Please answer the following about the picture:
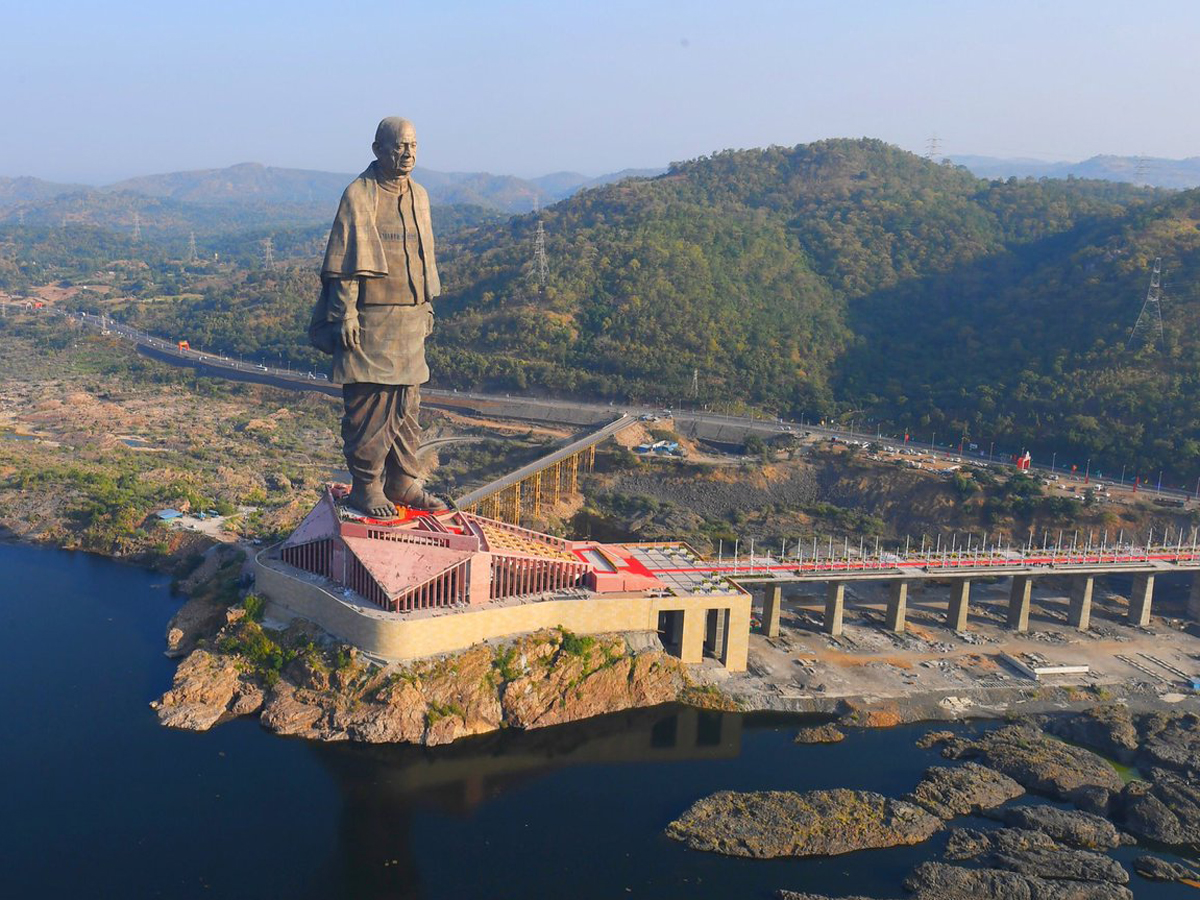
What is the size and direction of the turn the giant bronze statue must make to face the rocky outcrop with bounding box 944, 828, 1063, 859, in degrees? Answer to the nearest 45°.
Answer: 0° — it already faces it

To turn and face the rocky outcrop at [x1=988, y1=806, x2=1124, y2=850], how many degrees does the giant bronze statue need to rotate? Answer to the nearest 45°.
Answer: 0° — it already faces it

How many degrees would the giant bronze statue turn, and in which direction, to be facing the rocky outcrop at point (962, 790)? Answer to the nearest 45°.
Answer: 0° — it already faces it

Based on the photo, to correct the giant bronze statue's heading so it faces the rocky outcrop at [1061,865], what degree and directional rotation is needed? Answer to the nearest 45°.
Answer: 0° — it already faces it

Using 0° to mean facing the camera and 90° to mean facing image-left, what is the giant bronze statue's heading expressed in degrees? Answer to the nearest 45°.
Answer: approximately 315°

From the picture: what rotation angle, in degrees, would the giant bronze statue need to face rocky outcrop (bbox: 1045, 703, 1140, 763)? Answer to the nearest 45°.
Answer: approximately 45° to its left

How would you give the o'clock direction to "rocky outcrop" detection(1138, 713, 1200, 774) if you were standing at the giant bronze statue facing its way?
The rocky outcrop is roughly at 11 o'clock from the giant bronze statue.
